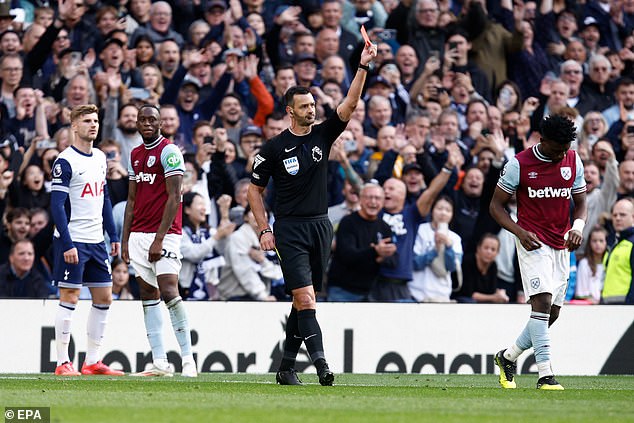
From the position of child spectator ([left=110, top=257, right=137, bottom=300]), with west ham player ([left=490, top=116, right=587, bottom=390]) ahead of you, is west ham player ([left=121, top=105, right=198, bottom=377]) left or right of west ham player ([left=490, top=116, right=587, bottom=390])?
right

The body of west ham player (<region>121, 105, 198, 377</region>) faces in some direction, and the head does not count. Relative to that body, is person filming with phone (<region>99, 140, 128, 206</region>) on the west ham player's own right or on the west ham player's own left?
on the west ham player's own right

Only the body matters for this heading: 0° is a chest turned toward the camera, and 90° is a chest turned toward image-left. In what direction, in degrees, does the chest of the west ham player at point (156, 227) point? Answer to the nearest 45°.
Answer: approximately 45°

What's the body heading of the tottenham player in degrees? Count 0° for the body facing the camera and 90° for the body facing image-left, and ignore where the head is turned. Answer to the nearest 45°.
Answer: approximately 315°

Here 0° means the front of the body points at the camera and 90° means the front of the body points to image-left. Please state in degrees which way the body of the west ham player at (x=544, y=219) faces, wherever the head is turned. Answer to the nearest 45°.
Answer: approximately 315°

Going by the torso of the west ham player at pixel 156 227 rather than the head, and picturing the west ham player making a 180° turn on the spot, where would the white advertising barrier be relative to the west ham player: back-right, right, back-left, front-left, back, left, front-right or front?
front
